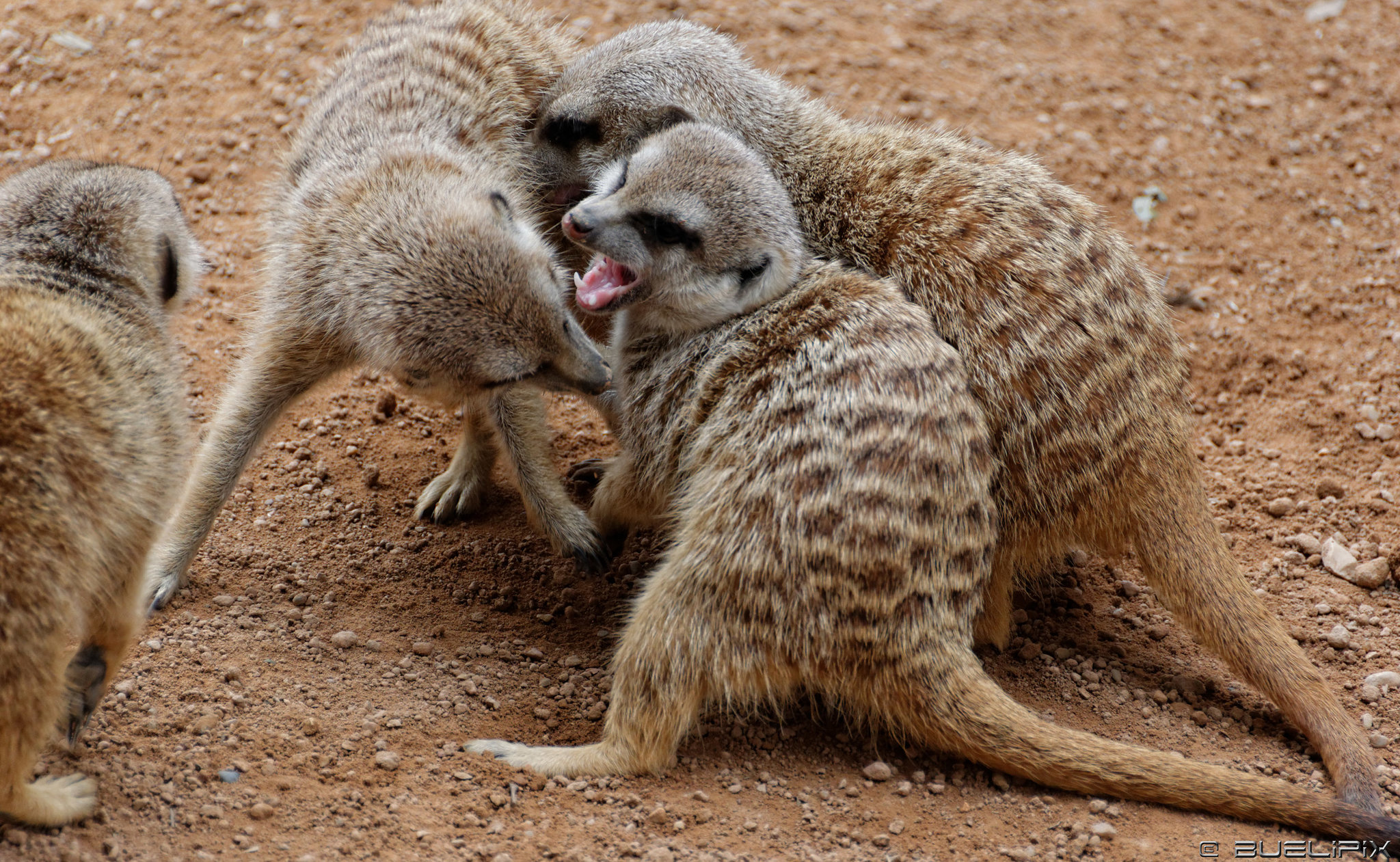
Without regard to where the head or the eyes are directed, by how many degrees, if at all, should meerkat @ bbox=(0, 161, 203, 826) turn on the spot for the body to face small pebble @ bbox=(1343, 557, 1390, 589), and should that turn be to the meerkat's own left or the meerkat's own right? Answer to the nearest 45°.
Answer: approximately 45° to the meerkat's own right

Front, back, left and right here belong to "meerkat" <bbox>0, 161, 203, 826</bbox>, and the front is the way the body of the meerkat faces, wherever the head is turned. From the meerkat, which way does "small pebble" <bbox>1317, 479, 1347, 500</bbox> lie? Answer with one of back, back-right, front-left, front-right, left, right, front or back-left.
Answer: front-right

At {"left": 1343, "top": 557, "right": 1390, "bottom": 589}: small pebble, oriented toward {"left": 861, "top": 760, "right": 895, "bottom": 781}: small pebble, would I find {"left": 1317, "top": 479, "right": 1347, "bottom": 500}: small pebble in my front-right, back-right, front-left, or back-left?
back-right

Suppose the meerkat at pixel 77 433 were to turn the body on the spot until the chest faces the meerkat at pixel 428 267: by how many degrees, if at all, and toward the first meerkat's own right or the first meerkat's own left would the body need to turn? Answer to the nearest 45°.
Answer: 0° — it already faces it

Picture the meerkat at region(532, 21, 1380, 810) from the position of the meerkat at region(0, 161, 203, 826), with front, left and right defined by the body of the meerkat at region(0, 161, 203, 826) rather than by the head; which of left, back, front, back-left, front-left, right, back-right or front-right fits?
front-right

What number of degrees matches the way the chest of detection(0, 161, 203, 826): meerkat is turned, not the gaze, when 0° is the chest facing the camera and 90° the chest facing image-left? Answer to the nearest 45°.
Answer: approximately 225°
